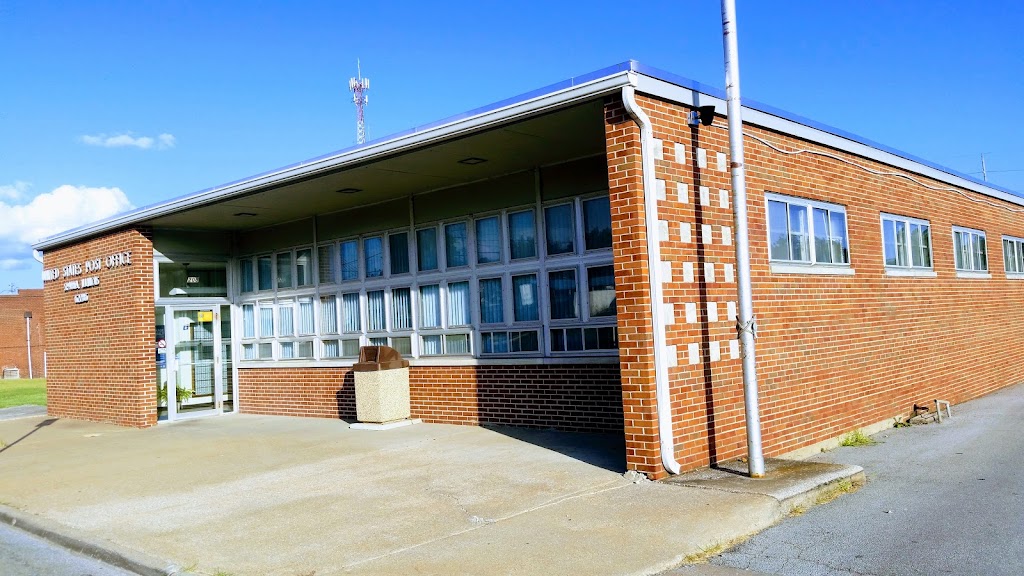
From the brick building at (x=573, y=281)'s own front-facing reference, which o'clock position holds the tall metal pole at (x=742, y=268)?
The tall metal pole is roughly at 10 o'clock from the brick building.

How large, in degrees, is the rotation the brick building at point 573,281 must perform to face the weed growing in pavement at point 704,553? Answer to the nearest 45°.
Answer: approximately 45° to its left

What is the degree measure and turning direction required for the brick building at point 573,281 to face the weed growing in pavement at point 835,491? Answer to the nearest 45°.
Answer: approximately 90° to its left
